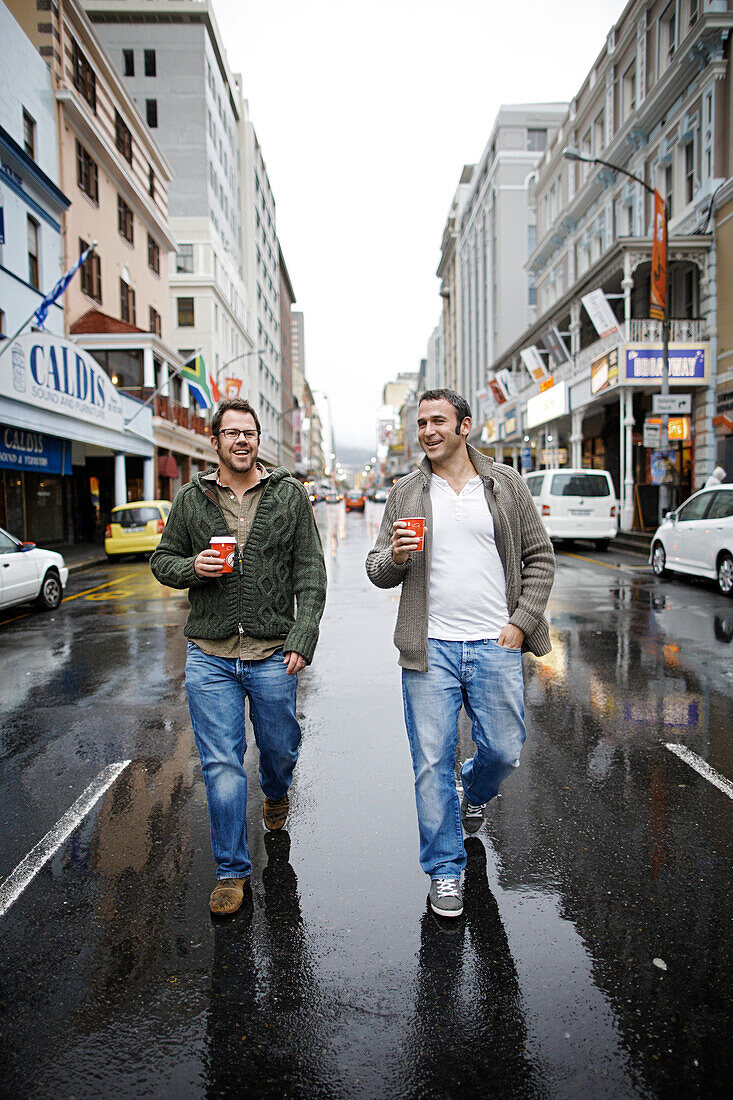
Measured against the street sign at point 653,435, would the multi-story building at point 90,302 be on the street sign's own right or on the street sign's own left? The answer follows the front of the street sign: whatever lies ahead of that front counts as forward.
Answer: on the street sign's own right

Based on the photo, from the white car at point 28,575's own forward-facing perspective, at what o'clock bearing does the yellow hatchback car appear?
The yellow hatchback car is roughly at 11 o'clock from the white car.

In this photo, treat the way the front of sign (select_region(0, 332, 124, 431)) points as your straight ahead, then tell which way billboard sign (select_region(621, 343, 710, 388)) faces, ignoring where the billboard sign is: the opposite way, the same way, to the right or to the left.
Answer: to the right

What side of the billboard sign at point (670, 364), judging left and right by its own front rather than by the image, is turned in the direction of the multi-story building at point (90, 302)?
right

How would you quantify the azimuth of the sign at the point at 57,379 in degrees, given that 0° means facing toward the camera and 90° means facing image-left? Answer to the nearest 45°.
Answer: approximately 315°

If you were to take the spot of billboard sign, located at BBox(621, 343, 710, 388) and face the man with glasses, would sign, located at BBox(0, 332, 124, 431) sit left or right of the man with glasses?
right

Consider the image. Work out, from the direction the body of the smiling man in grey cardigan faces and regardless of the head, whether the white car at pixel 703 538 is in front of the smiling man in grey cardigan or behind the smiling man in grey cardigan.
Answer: behind
